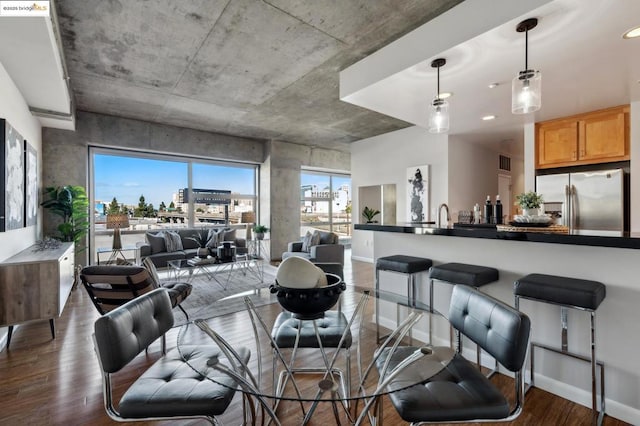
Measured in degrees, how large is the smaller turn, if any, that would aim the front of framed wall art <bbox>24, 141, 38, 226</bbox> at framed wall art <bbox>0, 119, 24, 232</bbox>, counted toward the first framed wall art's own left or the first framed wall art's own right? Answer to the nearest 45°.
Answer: approximately 90° to the first framed wall art's own right

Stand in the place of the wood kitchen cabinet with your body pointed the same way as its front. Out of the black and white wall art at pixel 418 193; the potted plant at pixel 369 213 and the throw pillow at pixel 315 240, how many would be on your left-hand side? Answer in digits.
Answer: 0

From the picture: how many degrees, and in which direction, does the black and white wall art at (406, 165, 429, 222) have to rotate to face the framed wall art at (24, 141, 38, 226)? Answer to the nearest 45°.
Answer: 0° — it already faces it

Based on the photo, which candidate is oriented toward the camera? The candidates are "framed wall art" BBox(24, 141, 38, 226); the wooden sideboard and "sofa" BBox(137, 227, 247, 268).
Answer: the sofa

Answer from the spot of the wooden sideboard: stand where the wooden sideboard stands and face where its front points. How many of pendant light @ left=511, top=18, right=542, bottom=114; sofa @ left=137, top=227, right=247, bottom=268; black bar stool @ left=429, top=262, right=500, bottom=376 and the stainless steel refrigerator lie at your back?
0

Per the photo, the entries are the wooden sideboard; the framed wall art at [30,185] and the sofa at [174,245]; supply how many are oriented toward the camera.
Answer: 1

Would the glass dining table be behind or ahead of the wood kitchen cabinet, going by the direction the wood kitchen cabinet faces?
ahead

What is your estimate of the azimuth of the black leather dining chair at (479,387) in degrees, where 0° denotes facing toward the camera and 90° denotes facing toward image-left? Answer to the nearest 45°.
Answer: approximately 45°

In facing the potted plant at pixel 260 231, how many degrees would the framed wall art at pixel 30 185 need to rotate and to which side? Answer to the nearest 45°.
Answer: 0° — it already faces it

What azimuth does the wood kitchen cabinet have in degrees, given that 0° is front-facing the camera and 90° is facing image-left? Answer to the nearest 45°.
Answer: approximately 45°

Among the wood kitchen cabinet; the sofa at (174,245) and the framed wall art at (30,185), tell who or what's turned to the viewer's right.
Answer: the framed wall art

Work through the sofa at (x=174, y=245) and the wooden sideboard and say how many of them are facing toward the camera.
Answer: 1

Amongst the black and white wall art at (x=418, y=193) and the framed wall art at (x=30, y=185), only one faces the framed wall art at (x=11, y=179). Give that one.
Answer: the black and white wall art at (x=418, y=193)

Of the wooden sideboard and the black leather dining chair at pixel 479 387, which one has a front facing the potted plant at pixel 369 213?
the wooden sideboard

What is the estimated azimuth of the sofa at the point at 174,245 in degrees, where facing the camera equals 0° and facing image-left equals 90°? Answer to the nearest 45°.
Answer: approximately 0°

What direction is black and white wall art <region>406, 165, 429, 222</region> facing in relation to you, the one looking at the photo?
facing the viewer and to the left of the viewer

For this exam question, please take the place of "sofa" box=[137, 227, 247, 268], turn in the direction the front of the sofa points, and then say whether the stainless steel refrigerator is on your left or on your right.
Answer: on your left

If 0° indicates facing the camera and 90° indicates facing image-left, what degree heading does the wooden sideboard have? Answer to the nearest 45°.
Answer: approximately 270°

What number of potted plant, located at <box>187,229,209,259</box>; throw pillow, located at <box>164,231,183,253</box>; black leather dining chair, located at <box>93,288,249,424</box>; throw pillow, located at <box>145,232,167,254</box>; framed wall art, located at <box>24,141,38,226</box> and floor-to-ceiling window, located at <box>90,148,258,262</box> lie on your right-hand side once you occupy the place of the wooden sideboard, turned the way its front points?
1

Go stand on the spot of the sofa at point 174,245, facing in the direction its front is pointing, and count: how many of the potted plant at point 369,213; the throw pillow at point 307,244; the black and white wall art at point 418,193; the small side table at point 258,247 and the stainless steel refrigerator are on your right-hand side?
0
